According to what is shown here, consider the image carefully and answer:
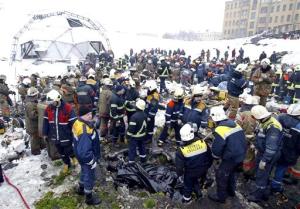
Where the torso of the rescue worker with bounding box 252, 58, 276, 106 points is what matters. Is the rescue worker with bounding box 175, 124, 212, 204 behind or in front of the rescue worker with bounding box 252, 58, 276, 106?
in front

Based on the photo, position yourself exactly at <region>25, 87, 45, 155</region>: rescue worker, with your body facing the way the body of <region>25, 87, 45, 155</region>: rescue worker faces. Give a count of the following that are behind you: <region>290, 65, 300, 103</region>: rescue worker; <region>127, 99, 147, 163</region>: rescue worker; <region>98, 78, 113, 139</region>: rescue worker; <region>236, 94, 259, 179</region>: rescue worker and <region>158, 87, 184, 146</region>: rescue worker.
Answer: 0

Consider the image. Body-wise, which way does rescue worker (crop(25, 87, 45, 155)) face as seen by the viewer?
to the viewer's right

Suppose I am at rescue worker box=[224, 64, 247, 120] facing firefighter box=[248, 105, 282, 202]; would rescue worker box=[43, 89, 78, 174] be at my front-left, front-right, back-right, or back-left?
front-right

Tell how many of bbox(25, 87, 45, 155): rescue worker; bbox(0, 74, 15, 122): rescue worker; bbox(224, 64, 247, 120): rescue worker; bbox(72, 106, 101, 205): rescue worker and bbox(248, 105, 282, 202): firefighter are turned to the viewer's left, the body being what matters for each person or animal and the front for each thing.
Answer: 1

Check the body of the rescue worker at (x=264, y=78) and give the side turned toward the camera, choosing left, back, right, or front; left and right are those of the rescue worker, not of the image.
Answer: front

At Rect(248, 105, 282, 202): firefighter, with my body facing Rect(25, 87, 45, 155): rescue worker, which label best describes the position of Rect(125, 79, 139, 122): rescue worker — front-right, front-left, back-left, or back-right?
front-right

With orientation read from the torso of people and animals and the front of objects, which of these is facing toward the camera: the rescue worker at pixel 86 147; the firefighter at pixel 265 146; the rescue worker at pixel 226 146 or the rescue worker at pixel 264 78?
the rescue worker at pixel 264 78

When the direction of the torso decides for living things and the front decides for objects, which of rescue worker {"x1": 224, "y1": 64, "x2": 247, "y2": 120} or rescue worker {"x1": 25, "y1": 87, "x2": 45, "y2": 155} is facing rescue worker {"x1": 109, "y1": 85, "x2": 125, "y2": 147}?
rescue worker {"x1": 25, "y1": 87, "x2": 45, "y2": 155}

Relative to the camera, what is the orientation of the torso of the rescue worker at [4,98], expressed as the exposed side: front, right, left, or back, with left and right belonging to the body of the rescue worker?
right

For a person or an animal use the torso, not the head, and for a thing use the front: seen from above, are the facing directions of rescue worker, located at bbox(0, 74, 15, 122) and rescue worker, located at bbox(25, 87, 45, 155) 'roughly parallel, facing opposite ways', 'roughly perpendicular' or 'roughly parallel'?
roughly parallel

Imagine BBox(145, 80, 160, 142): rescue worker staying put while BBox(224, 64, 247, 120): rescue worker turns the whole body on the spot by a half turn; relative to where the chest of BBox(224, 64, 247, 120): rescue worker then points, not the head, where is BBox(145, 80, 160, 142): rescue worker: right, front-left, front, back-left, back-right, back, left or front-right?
front-left

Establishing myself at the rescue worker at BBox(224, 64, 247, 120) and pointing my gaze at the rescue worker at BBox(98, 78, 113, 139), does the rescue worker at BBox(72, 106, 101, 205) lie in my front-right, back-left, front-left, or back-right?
front-left
